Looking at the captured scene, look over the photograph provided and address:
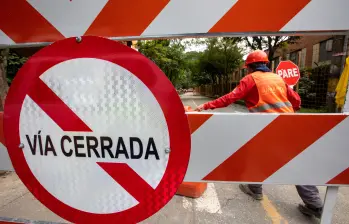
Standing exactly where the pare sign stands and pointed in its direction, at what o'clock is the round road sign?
The round road sign is roughly at 12 o'clock from the pare sign.

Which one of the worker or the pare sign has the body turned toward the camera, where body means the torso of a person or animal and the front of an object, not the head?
the pare sign

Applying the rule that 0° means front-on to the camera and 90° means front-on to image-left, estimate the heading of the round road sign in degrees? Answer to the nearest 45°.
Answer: approximately 0°

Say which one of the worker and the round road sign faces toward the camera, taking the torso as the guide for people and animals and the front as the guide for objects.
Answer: the round road sign

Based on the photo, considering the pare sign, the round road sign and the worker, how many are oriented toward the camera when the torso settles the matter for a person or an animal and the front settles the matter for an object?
2

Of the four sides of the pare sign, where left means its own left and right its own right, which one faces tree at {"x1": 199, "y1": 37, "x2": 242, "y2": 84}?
back

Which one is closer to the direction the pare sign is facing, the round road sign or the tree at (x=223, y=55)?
the round road sign

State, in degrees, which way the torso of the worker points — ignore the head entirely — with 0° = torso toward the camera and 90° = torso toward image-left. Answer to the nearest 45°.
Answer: approximately 135°

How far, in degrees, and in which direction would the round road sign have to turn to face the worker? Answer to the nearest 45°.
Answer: approximately 135° to its left

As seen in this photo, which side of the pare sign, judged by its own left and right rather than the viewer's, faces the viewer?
front
